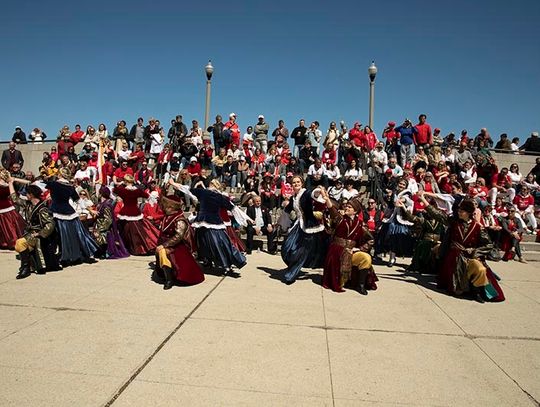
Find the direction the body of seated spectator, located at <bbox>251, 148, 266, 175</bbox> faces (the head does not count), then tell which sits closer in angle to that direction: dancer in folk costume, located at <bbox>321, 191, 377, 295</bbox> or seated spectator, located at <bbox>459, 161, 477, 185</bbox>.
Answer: the dancer in folk costume

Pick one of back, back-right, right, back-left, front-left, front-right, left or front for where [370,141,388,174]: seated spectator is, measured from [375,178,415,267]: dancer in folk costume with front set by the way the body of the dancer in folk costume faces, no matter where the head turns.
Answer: back

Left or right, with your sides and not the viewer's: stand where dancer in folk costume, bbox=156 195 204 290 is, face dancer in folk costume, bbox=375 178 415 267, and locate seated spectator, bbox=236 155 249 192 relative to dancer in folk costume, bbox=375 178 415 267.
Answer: left

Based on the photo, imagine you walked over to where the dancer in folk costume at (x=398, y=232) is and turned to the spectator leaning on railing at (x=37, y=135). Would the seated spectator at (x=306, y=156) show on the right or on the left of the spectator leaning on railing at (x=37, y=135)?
right

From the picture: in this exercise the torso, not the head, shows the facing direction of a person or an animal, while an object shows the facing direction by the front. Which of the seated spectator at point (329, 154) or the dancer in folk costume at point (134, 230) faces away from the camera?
the dancer in folk costume

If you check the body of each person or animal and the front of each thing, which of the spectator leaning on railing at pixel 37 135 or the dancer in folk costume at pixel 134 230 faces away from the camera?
the dancer in folk costume

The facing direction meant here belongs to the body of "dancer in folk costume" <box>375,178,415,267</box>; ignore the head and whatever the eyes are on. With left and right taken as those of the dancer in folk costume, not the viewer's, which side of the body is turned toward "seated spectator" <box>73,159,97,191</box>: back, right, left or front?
right

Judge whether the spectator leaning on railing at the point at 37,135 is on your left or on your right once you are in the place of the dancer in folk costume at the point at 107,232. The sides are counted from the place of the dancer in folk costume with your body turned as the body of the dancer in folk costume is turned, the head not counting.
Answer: on your right

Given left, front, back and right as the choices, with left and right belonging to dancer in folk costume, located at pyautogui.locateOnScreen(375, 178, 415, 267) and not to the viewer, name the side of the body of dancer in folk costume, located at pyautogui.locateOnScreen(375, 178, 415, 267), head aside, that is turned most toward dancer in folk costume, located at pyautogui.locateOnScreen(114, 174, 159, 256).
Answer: right
